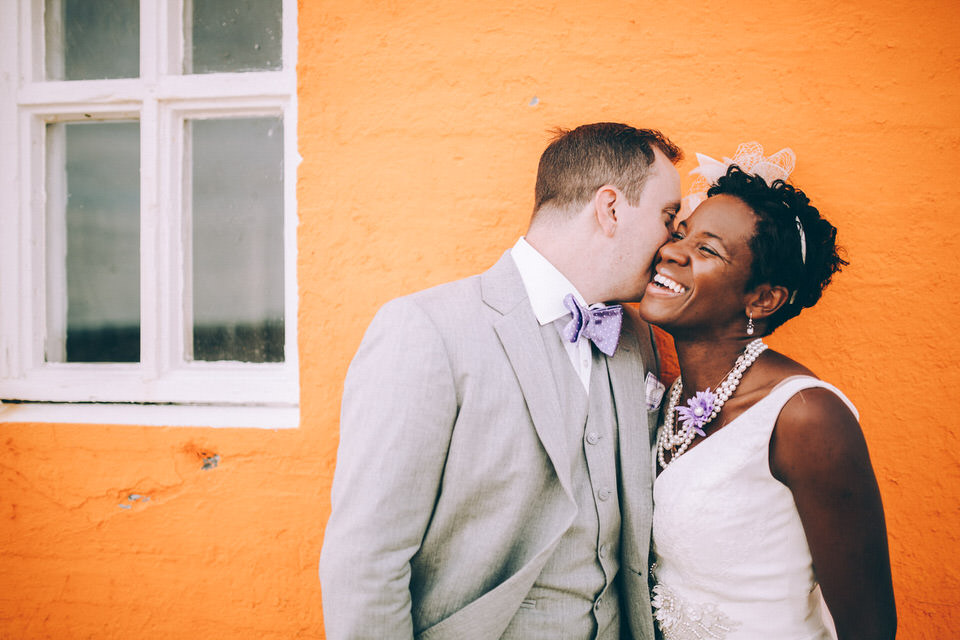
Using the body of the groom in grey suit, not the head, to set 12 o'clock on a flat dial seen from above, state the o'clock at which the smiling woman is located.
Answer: The smiling woman is roughly at 10 o'clock from the groom in grey suit.

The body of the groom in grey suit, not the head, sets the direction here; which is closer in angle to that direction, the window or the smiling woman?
the smiling woman

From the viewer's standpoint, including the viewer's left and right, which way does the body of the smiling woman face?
facing the viewer and to the left of the viewer

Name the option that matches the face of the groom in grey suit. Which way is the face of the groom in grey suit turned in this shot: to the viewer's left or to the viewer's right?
to the viewer's right

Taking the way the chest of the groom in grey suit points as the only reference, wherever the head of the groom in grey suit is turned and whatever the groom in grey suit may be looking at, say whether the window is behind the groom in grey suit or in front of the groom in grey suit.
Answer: behind

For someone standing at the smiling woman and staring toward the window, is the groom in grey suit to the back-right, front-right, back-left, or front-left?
front-left

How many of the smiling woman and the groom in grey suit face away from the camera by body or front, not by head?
0

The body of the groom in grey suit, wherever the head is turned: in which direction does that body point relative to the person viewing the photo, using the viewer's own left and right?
facing the viewer and to the right of the viewer

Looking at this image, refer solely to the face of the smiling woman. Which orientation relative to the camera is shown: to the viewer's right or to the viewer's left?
to the viewer's left

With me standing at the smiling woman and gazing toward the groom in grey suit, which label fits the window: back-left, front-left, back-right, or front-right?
front-right
